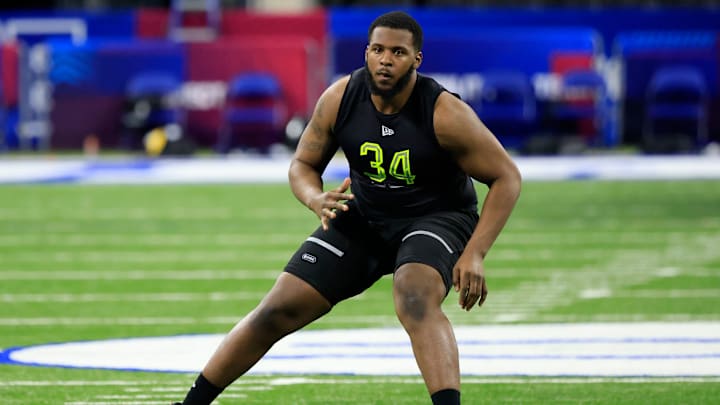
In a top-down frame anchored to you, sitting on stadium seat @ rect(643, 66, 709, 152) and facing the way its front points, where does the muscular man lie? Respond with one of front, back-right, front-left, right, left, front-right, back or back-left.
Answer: front

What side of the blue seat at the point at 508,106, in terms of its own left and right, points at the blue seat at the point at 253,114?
right

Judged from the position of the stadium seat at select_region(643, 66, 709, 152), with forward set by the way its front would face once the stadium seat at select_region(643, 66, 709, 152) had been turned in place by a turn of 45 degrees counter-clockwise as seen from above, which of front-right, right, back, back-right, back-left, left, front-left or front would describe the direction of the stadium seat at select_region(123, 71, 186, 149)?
back-right

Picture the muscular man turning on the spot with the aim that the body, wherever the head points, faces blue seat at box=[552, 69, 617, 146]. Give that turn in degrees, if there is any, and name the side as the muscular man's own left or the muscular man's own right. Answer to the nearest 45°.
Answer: approximately 180°

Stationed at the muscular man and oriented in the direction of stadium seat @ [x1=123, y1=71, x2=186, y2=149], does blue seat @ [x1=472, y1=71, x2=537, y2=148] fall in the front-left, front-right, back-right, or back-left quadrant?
front-right

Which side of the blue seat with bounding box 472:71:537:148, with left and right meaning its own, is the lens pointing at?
front

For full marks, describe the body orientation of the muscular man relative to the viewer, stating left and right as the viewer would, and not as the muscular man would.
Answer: facing the viewer

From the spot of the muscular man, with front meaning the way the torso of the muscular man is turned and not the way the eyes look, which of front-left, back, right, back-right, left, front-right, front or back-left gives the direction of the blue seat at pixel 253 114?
back

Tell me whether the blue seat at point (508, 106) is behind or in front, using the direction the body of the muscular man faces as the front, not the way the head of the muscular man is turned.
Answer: behind

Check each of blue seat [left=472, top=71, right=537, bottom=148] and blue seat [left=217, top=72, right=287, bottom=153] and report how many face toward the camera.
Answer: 2

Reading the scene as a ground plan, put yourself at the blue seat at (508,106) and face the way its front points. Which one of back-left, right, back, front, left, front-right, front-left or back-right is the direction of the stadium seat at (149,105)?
right

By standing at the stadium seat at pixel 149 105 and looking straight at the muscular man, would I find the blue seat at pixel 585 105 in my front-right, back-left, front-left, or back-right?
front-left

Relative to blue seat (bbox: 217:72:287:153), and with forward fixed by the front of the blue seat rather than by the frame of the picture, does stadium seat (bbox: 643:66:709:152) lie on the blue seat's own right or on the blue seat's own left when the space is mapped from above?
on the blue seat's own left

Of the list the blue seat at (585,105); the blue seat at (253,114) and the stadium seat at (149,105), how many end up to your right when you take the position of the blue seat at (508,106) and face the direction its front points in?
2

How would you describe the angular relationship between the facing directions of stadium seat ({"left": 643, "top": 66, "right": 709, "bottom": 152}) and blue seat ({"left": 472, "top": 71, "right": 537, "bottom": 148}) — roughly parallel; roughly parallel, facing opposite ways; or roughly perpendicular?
roughly parallel

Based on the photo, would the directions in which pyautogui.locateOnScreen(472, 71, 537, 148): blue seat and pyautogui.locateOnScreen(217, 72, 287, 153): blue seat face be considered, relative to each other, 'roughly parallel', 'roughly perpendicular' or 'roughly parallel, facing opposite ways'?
roughly parallel
